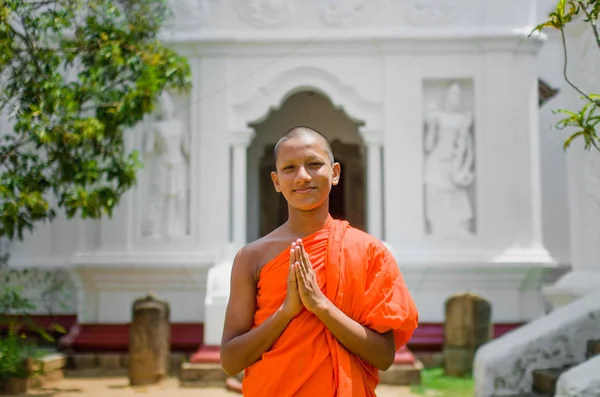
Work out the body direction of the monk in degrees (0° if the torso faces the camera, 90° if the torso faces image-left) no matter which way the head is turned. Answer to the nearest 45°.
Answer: approximately 0°

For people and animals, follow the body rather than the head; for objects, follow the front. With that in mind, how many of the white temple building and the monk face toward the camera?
2

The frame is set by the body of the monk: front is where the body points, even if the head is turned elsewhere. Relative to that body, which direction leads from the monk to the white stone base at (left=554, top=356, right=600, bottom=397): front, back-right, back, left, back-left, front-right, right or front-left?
back-left

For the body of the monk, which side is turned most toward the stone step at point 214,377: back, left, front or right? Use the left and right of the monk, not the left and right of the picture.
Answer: back

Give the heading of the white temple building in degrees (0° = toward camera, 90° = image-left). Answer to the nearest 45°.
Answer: approximately 0°

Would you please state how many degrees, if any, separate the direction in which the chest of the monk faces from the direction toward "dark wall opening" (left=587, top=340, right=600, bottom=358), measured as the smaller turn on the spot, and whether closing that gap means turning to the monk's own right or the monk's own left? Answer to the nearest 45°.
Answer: approximately 135° to the monk's own left

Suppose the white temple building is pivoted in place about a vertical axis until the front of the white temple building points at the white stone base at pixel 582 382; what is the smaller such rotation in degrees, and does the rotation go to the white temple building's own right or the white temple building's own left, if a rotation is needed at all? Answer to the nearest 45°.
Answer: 0° — it already faces it
